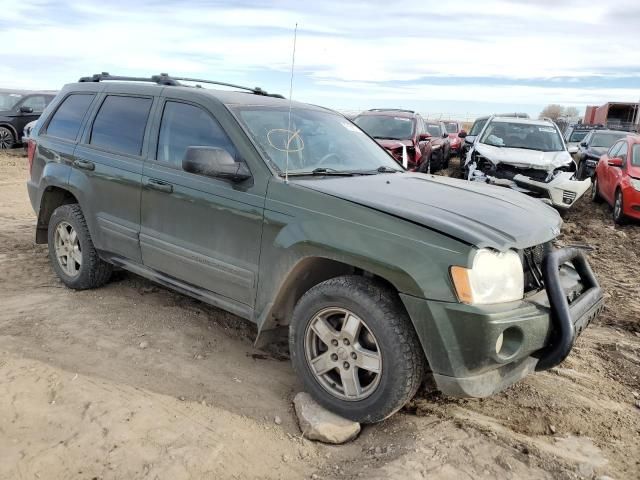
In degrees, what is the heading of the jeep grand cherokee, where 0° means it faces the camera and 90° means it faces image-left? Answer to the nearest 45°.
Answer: approximately 315°

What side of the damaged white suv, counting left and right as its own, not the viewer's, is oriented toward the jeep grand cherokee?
front

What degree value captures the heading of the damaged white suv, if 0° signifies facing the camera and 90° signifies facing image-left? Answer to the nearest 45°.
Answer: approximately 0°

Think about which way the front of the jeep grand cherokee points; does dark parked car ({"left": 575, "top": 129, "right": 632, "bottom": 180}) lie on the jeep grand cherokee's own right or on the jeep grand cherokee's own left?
on the jeep grand cherokee's own left

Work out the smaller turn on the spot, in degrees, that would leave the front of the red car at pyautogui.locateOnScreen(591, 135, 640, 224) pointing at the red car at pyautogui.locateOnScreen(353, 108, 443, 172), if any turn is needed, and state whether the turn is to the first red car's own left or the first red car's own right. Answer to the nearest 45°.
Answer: approximately 135° to the first red car's own right

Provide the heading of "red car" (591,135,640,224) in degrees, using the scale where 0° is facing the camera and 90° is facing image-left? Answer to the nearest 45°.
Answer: approximately 315°

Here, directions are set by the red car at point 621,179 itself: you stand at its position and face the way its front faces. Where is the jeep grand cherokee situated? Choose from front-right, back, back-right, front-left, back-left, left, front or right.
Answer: front-right

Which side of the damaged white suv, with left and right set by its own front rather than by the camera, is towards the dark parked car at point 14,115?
right
